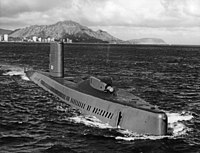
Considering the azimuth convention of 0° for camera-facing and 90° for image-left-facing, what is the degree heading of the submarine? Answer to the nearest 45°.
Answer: approximately 315°
